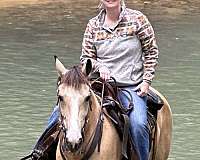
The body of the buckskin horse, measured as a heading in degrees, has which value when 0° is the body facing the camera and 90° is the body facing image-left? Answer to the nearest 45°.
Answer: approximately 45°
